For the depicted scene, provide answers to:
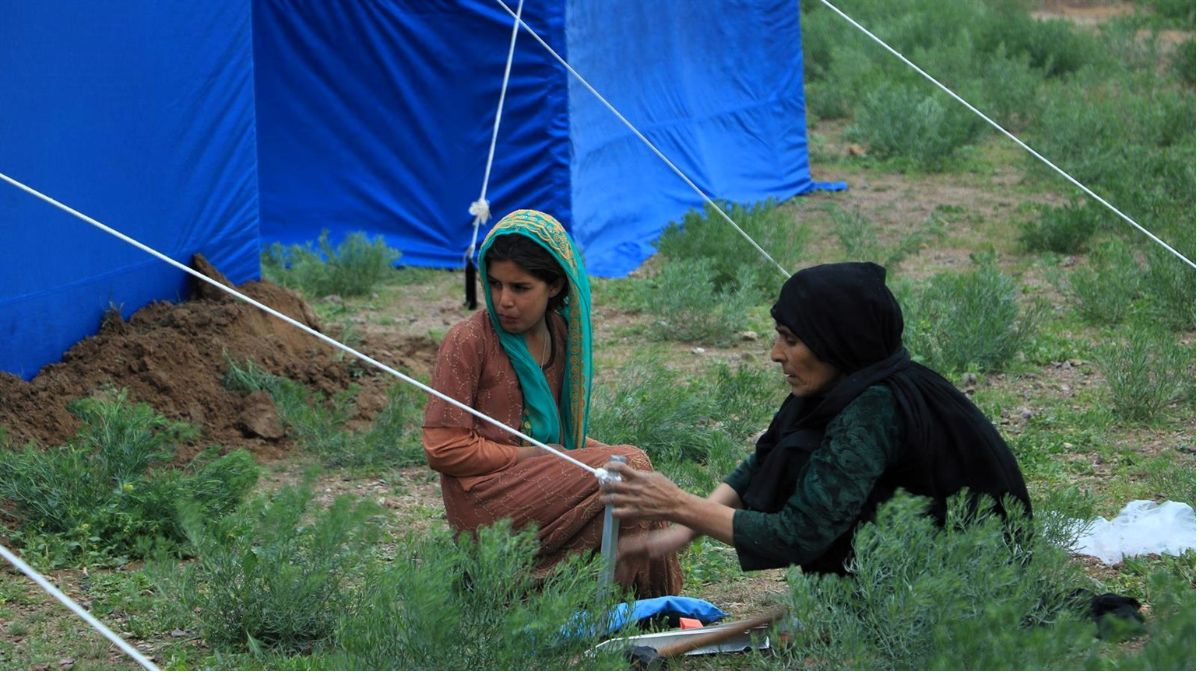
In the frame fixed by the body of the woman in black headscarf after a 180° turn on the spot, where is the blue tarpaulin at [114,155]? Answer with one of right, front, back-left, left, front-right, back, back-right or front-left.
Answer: back-left

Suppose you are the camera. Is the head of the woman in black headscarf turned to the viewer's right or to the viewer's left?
to the viewer's left

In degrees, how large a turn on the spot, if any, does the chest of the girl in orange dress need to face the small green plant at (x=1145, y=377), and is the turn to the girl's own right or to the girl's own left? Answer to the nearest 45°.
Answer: approximately 90° to the girl's own left

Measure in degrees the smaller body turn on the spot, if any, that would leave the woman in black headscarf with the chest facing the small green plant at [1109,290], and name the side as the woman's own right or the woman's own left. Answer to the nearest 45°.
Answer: approximately 90° to the woman's own right

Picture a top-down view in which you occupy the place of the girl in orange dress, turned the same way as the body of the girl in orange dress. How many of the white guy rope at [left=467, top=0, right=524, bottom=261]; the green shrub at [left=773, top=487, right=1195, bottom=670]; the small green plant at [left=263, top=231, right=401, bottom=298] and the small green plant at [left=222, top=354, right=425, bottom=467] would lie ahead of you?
1

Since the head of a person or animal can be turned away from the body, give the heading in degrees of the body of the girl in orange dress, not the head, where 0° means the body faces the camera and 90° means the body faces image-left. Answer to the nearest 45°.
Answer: approximately 315°

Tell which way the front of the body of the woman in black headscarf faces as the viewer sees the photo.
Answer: to the viewer's left

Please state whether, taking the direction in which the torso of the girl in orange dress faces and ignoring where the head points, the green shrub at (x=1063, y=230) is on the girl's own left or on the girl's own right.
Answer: on the girl's own left

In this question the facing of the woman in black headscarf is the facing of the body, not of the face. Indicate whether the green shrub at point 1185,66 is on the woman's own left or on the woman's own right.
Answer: on the woman's own right

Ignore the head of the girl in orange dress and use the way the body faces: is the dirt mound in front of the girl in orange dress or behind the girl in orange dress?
behind

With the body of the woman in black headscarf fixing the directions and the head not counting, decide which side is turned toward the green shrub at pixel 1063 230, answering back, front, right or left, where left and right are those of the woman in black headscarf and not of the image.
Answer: right

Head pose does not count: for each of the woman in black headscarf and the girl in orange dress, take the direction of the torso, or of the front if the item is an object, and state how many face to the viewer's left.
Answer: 1

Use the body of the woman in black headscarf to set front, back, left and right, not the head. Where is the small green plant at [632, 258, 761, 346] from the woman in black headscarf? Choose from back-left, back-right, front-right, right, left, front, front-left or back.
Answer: right

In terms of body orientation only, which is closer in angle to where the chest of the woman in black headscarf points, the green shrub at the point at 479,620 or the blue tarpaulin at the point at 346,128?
the green shrub

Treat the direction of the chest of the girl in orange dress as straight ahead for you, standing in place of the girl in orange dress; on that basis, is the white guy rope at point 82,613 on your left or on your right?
on your right
